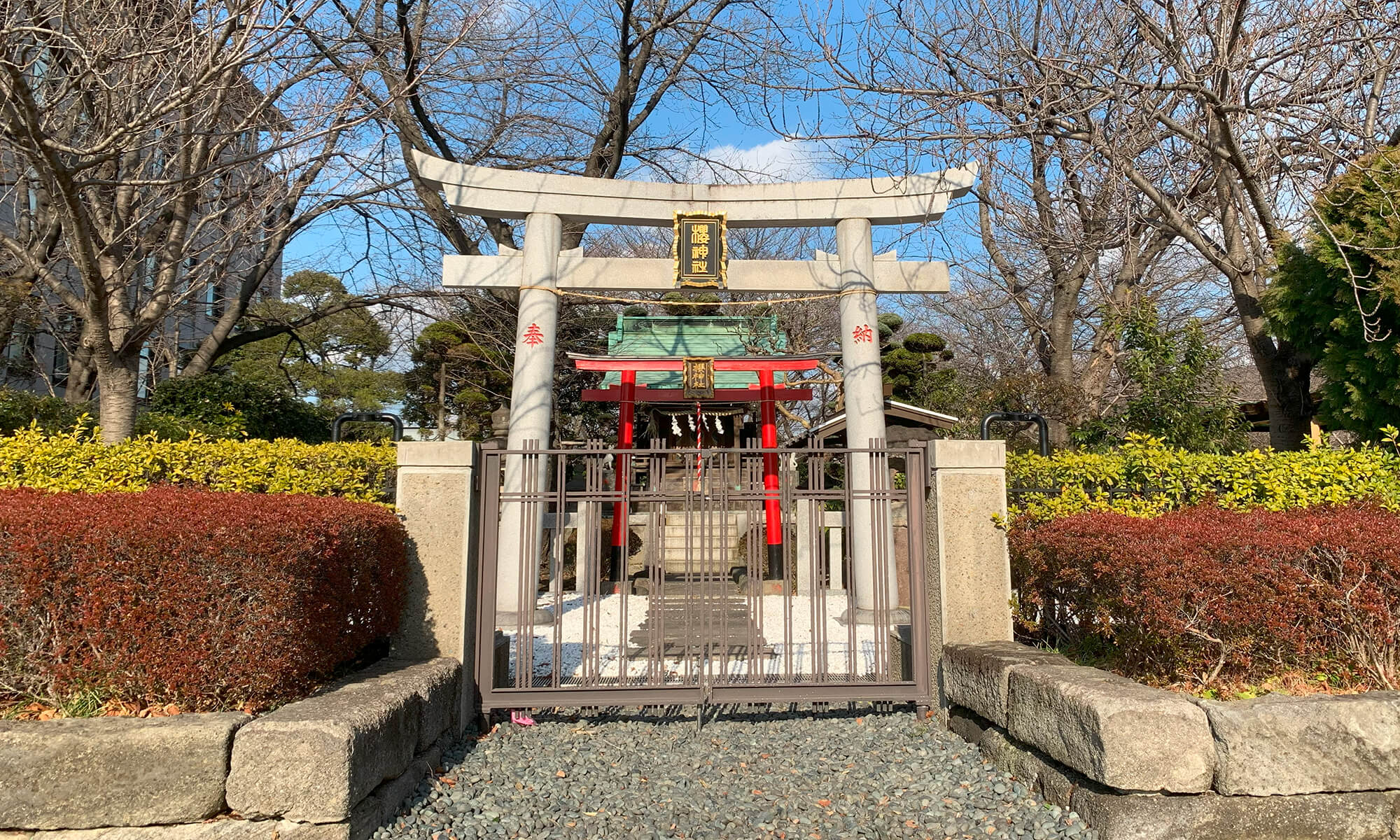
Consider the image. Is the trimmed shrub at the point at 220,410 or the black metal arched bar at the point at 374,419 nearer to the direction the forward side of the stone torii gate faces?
the black metal arched bar

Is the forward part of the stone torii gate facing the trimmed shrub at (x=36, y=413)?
no

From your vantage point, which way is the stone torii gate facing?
toward the camera

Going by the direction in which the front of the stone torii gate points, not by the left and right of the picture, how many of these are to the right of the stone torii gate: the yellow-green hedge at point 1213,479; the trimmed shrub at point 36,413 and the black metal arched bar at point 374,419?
2

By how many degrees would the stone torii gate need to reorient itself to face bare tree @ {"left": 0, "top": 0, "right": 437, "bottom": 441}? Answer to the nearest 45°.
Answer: approximately 45° to its right

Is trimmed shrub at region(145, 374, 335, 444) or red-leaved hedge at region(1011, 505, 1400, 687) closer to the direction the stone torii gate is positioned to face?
the red-leaved hedge

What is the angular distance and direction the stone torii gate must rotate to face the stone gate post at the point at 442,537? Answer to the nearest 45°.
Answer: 0° — it already faces it

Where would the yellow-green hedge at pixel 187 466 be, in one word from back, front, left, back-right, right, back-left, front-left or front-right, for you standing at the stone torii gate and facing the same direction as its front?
front-right

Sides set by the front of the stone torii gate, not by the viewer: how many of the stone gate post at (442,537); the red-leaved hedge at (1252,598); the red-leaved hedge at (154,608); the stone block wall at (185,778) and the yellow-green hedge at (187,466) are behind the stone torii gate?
0

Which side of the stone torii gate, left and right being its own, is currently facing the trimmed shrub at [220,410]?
right

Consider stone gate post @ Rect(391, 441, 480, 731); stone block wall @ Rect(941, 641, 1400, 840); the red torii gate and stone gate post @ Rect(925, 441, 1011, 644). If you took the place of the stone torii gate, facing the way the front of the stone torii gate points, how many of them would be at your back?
1

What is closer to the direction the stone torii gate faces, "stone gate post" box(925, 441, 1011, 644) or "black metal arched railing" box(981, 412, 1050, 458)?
the stone gate post

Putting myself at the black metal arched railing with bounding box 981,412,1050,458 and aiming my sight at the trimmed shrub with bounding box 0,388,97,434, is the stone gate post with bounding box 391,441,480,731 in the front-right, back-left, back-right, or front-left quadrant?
front-left

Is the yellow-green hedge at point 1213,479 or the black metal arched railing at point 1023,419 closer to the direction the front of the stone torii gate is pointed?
the yellow-green hedge

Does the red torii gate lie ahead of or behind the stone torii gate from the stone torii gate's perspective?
behind

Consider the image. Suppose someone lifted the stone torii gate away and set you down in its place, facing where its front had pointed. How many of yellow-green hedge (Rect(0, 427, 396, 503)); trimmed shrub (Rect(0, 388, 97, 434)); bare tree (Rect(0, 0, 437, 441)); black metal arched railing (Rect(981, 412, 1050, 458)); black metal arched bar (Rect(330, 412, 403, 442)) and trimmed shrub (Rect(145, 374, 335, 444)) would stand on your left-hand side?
1

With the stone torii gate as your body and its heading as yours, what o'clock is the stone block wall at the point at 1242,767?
The stone block wall is roughly at 11 o'clock from the stone torii gate.

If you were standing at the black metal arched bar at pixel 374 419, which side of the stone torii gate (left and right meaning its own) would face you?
right

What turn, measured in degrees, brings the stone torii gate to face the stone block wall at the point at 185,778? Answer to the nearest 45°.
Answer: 0° — it already faces it

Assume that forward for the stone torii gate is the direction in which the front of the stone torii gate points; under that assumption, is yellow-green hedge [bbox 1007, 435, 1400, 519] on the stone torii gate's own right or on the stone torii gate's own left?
on the stone torii gate's own left
